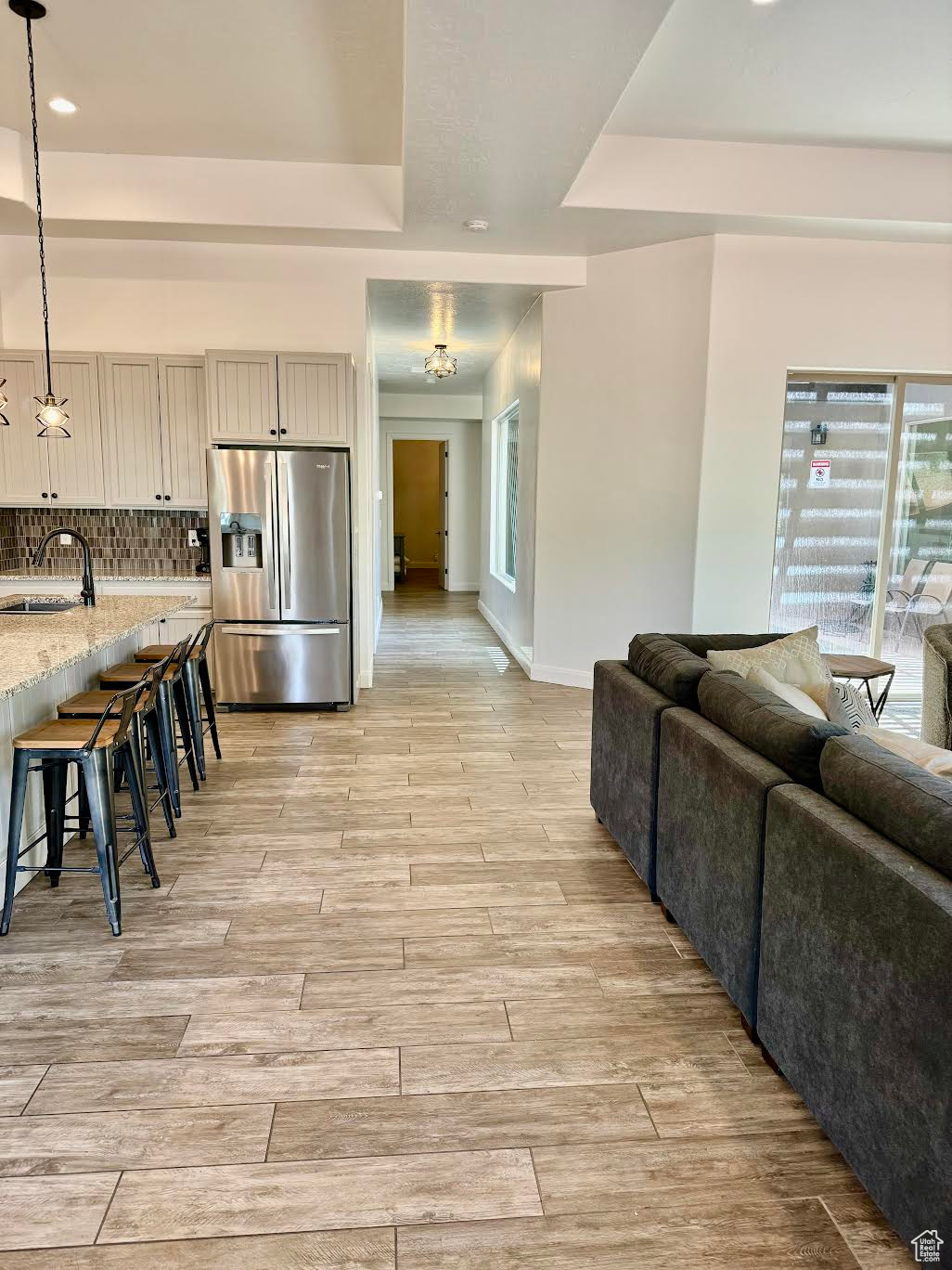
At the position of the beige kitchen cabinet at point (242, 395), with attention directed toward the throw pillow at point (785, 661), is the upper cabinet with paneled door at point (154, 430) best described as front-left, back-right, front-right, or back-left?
back-right

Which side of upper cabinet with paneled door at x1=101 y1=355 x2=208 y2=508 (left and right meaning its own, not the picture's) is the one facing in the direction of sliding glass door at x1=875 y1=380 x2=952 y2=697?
left

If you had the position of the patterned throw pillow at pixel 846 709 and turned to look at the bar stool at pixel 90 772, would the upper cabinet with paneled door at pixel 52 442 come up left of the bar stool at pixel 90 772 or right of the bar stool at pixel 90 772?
right

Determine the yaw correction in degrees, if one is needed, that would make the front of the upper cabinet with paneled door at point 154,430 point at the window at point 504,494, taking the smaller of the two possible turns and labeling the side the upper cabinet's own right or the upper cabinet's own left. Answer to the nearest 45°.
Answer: approximately 135° to the upper cabinet's own left

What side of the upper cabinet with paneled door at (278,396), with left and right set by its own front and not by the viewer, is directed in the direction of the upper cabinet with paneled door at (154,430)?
right

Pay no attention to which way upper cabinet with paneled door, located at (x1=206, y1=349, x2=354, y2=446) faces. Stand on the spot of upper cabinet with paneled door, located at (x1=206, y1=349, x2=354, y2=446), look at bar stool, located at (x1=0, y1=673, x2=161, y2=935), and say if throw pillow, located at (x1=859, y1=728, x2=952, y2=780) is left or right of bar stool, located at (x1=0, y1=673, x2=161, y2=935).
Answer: left

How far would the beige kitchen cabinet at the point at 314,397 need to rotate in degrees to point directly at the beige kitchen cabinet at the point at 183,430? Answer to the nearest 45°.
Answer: approximately 90° to its right

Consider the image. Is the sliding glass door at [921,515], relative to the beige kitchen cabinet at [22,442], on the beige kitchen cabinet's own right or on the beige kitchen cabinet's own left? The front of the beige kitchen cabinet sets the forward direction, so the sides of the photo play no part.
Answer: on the beige kitchen cabinet's own left

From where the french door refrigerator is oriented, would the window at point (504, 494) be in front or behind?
behind
